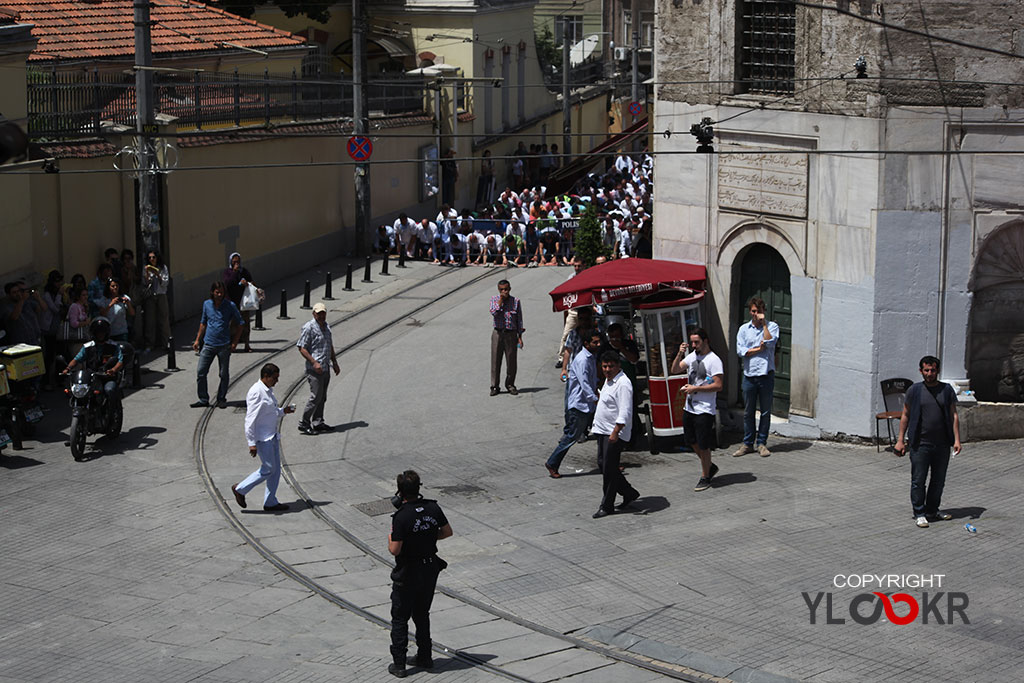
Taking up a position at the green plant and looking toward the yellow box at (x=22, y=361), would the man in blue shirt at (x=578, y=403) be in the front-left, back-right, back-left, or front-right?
front-left

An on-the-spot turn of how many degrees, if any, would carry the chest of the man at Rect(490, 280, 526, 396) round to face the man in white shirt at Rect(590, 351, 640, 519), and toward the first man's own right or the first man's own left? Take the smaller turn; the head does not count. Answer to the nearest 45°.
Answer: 0° — they already face them

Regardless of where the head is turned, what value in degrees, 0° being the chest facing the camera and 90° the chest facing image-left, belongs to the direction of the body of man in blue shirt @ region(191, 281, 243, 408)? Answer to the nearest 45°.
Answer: approximately 0°

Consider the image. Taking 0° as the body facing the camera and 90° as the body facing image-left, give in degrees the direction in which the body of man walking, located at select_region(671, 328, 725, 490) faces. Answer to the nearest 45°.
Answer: approximately 45°

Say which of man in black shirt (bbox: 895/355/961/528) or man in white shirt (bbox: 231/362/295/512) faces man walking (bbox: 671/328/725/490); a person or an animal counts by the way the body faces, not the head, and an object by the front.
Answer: the man in white shirt

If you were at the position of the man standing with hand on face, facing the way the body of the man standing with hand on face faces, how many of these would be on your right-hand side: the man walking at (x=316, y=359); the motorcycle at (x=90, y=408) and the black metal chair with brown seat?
2

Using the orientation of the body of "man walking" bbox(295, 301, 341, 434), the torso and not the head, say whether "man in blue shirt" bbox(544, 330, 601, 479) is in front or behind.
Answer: in front

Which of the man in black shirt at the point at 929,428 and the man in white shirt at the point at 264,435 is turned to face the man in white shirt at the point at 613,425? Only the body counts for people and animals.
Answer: the man in white shirt at the point at 264,435

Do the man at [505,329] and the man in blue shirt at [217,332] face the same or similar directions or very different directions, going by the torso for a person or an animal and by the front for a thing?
same or similar directions

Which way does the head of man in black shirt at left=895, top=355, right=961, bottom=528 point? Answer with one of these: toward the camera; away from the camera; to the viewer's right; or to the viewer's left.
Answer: toward the camera

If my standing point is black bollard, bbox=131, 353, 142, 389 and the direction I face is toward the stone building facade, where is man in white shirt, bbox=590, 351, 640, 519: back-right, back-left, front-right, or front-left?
front-right

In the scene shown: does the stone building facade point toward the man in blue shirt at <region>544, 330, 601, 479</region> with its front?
yes

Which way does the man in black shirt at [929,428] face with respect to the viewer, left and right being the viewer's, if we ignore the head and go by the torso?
facing the viewer

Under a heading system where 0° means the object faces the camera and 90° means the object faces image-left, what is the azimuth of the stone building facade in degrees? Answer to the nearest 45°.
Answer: approximately 45°

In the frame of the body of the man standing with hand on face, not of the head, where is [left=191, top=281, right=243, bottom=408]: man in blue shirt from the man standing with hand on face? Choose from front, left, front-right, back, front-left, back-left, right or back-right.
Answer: right

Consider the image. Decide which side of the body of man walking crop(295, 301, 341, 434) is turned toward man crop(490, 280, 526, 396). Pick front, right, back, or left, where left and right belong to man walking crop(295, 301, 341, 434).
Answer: left

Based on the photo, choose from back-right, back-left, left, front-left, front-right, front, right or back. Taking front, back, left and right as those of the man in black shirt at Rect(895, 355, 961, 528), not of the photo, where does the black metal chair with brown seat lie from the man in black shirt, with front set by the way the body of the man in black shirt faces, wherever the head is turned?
back

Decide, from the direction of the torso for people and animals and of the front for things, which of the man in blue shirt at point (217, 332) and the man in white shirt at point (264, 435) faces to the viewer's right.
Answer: the man in white shirt

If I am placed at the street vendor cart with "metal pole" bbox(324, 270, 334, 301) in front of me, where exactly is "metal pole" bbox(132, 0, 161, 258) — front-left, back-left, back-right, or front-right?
front-left

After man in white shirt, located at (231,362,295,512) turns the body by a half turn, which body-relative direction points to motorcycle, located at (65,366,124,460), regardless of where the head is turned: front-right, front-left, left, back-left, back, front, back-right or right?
front-right
